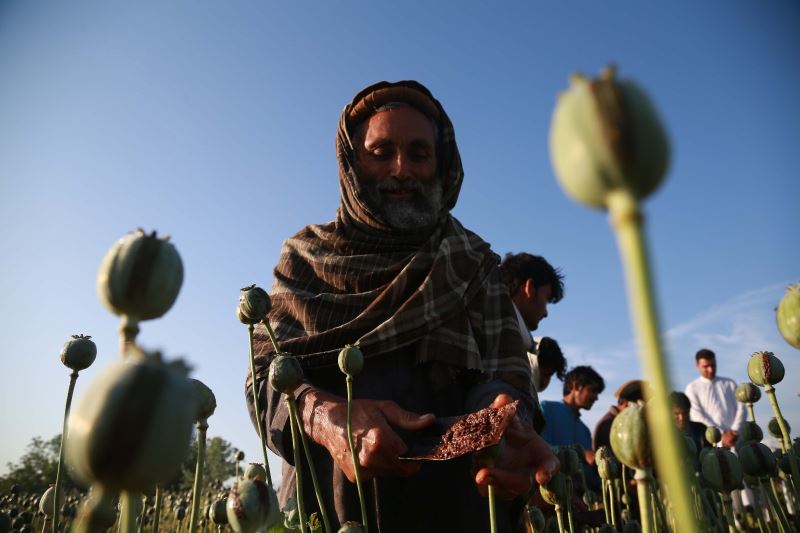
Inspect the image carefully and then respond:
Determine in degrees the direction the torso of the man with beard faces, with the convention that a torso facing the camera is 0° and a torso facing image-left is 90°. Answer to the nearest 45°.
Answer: approximately 0°

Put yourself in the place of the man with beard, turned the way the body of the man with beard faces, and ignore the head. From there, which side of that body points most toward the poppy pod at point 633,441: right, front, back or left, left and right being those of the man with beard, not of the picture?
front

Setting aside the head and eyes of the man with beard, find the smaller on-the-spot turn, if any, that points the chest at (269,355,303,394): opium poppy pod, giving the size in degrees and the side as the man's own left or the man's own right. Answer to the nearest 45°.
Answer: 0° — they already face it

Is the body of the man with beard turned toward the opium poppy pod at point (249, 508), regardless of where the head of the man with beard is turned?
yes

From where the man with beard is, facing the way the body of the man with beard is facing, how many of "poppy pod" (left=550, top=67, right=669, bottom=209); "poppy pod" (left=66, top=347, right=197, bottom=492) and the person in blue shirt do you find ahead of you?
2

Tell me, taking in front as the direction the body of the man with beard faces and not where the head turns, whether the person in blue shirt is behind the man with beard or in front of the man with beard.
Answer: behind

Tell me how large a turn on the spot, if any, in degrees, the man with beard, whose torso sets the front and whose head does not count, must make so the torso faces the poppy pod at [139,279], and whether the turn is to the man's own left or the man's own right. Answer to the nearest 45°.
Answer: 0° — they already face it

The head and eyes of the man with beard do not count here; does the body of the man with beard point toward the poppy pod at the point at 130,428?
yes

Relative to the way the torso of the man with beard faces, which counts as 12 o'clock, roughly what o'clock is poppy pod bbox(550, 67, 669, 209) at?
The poppy pod is roughly at 12 o'clock from the man with beard.

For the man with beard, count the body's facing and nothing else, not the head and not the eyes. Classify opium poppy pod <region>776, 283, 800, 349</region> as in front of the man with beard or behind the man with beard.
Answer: in front
